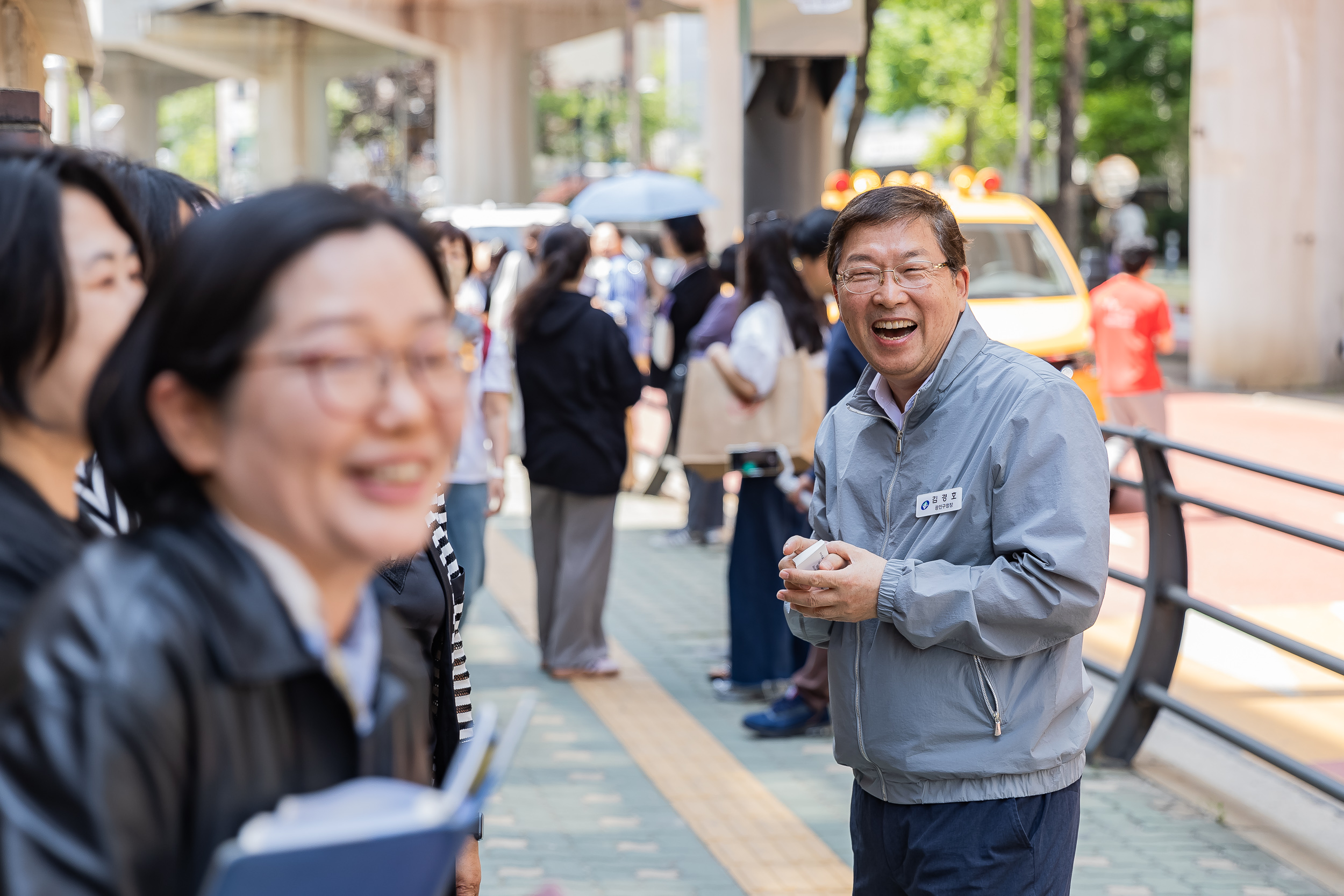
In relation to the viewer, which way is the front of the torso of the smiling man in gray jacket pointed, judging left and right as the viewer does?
facing the viewer and to the left of the viewer

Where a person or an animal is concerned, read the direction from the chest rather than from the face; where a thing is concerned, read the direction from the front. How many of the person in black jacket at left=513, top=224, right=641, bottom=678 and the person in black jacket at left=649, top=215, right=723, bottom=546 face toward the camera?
0

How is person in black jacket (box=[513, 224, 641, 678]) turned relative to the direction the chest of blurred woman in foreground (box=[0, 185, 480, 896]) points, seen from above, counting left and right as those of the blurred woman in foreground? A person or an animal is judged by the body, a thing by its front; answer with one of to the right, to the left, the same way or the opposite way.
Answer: to the left

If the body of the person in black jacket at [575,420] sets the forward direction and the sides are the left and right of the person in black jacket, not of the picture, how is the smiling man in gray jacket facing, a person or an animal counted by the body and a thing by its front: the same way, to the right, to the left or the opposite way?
the opposite way

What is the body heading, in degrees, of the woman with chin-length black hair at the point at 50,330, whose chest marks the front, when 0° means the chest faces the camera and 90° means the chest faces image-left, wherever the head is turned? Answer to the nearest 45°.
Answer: approximately 315°

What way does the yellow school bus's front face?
toward the camera

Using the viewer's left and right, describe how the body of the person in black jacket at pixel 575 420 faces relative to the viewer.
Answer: facing away from the viewer and to the right of the viewer

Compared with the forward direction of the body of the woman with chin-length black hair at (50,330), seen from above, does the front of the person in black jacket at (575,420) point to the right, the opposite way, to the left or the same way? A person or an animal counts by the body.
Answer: to the left

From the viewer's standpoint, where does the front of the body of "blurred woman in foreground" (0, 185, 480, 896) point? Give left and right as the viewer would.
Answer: facing the viewer and to the right of the viewer

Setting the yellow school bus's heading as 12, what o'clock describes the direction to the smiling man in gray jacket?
The smiling man in gray jacket is roughly at 12 o'clock from the yellow school bus.

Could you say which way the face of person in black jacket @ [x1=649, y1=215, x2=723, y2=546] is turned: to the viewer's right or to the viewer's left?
to the viewer's left

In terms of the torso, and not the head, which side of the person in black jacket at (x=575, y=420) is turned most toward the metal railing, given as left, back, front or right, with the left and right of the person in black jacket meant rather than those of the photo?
right
